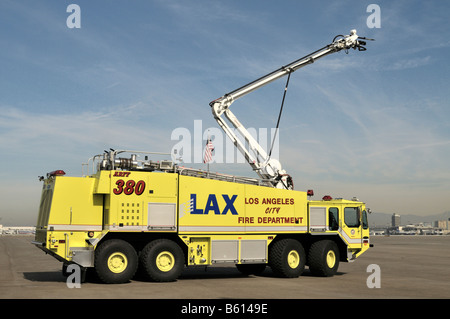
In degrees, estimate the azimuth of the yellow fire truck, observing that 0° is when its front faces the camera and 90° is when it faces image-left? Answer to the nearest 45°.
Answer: approximately 270°
